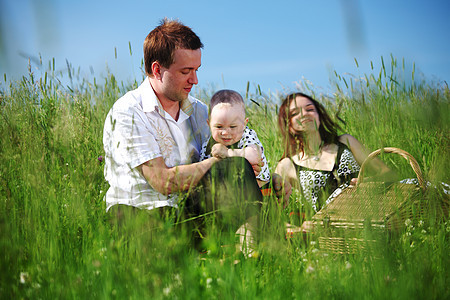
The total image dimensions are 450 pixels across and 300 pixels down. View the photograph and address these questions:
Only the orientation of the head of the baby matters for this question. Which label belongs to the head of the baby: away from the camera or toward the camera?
toward the camera

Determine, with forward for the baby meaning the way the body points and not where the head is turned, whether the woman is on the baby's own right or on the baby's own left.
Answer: on the baby's own left

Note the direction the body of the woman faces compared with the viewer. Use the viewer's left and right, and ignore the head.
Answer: facing the viewer

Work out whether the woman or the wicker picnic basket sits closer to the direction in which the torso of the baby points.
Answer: the wicker picnic basket

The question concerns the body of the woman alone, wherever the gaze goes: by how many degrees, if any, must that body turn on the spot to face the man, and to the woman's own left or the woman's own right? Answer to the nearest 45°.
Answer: approximately 45° to the woman's own right

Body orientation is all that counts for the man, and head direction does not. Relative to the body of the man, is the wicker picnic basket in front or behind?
in front

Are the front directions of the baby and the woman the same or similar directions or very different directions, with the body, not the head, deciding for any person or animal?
same or similar directions

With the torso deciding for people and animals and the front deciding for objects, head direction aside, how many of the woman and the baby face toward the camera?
2

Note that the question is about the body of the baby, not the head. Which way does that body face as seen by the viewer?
toward the camera

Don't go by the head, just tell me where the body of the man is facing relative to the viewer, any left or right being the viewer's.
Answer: facing the viewer and to the right of the viewer

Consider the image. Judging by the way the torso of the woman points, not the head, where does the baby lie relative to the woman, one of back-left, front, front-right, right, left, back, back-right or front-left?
front-right

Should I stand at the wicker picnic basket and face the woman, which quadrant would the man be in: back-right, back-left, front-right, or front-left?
front-left

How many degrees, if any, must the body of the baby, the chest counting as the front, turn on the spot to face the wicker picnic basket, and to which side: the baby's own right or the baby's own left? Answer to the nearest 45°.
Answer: approximately 45° to the baby's own left

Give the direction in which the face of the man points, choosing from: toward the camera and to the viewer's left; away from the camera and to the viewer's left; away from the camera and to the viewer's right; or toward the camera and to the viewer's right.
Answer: toward the camera and to the viewer's right
